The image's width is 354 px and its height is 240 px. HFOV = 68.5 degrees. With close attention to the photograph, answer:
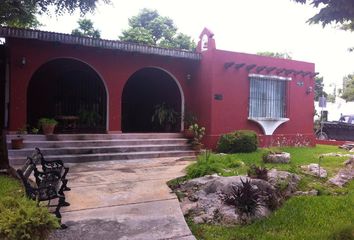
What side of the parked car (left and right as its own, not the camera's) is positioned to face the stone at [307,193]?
left

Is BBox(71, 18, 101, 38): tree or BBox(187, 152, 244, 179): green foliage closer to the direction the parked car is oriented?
the tree

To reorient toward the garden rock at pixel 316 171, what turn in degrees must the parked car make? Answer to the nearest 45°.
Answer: approximately 90° to its left

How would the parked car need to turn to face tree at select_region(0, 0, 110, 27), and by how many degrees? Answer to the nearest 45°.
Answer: approximately 45° to its left

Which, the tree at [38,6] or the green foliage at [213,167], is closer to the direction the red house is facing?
the green foliage

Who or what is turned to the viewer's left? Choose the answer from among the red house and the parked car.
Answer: the parked car

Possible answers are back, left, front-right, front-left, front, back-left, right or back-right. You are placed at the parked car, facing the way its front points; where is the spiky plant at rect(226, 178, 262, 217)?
left

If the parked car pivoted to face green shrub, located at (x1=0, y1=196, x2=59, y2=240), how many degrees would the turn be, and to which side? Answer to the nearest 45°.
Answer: approximately 90° to its left

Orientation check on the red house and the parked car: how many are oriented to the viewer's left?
1

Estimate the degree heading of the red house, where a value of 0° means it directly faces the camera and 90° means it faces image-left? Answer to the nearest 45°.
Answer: approximately 315°

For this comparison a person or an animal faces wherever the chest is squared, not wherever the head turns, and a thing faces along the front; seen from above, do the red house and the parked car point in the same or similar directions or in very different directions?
very different directions

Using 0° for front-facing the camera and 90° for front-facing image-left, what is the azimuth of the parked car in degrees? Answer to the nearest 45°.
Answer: approximately 90°
